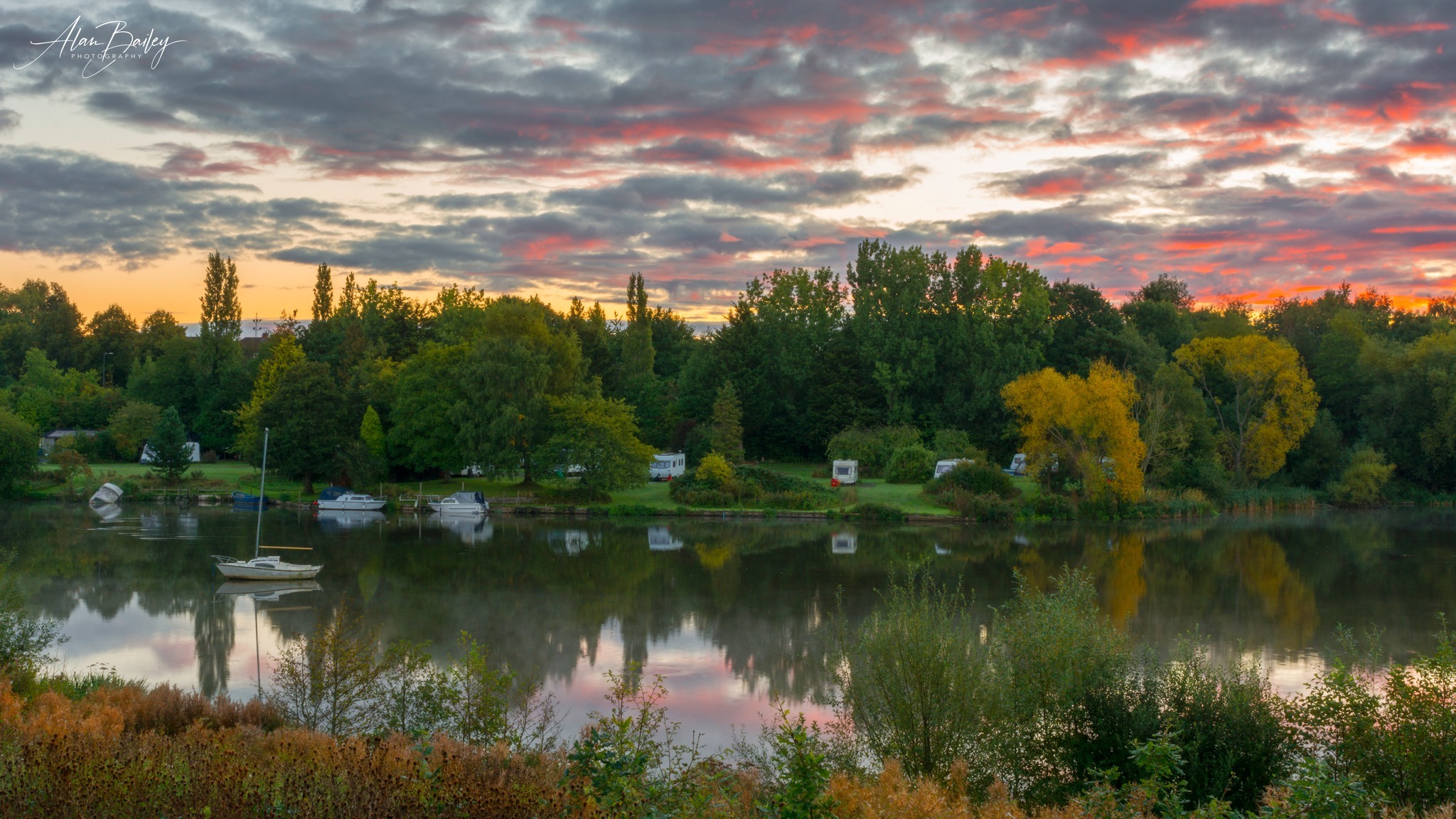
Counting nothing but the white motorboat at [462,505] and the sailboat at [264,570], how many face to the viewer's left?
2

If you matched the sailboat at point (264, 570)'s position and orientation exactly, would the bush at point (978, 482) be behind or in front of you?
behind

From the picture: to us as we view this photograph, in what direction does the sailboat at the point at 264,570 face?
facing to the left of the viewer

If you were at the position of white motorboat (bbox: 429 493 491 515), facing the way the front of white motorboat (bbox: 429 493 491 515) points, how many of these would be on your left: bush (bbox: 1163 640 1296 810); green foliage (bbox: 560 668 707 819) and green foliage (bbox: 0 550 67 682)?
3

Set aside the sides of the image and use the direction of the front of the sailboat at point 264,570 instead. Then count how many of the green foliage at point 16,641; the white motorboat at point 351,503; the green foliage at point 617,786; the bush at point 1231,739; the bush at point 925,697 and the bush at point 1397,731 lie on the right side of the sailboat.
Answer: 1

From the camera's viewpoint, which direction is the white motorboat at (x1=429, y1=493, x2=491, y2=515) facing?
to the viewer's left

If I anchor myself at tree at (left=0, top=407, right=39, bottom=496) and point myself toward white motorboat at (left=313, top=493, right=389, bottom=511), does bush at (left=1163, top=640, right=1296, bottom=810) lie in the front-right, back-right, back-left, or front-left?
front-right

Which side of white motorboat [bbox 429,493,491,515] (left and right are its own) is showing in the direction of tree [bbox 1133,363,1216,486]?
back

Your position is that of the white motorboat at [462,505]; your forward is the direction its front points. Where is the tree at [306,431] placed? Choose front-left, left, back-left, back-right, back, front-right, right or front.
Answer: front-right

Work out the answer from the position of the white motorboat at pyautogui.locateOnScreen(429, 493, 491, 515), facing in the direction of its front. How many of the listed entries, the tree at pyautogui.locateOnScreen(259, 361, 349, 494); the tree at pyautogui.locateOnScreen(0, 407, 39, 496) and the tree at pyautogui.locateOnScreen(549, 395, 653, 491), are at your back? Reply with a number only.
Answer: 1

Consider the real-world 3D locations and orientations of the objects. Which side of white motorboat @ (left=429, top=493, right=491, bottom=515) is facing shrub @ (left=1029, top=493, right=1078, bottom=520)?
back

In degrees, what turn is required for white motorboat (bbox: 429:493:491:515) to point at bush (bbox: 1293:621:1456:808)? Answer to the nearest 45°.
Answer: approximately 90° to its left

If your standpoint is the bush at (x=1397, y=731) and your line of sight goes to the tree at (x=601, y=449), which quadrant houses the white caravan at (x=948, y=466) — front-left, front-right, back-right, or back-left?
front-right
